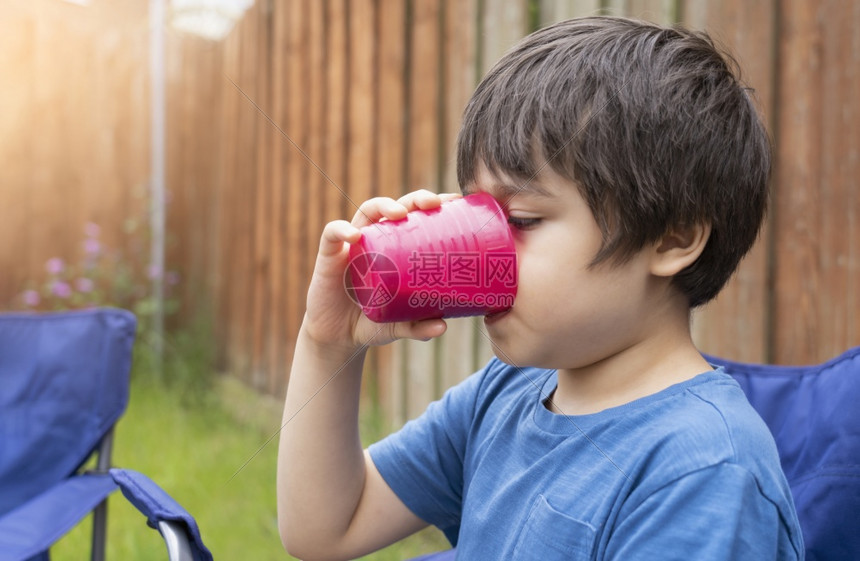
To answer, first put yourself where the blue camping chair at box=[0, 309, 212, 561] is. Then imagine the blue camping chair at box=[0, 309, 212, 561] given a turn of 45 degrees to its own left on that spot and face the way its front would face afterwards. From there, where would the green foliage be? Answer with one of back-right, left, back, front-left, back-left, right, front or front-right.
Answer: left

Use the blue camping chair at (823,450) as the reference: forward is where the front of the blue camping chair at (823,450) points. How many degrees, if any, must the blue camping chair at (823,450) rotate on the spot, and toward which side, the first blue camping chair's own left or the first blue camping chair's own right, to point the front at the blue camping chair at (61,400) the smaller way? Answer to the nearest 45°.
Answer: approximately 45° to the first blue camping chair's own right

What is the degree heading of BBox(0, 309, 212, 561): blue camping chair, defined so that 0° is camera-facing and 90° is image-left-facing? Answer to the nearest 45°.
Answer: approximately 315°

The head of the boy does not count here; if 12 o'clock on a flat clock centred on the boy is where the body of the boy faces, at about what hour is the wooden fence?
The wooden fence is roughly at 4 o'clock from the boy.

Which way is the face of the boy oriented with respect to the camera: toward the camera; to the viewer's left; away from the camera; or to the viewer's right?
to the viewer's left

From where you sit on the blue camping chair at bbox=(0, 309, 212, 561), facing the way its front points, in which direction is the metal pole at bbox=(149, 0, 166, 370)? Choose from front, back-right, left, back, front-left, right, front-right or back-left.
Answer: back-left

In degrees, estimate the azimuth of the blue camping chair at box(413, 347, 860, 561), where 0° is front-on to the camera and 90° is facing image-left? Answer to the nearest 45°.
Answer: approximately 45°
